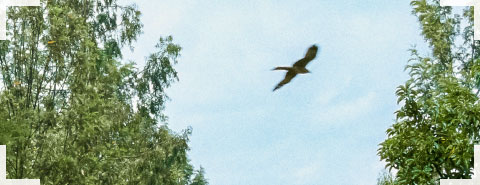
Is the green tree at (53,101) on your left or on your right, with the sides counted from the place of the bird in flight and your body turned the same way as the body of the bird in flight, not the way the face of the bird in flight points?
on your left
